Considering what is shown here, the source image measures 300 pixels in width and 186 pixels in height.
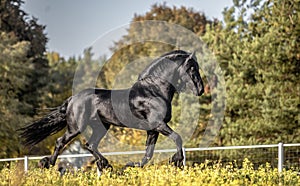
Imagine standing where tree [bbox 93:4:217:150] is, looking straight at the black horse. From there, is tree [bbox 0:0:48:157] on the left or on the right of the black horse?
right

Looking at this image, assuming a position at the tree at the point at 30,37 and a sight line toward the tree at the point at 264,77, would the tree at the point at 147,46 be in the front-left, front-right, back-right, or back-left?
front-left

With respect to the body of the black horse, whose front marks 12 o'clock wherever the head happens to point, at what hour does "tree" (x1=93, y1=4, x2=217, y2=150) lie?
The tree is roughly at 9 o'clock from the black horse.

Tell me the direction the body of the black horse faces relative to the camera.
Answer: to the viewer's right

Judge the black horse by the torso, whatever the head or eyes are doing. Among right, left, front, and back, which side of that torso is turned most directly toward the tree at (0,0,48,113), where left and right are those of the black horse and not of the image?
left
